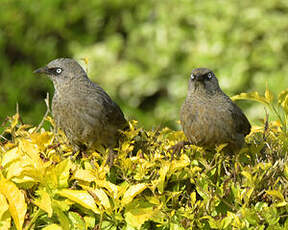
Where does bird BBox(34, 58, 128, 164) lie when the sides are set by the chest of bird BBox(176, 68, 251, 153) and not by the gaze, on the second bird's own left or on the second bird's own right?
on the second bird's own right

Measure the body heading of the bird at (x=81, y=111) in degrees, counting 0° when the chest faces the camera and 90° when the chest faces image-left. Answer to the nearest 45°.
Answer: approximately 45°
